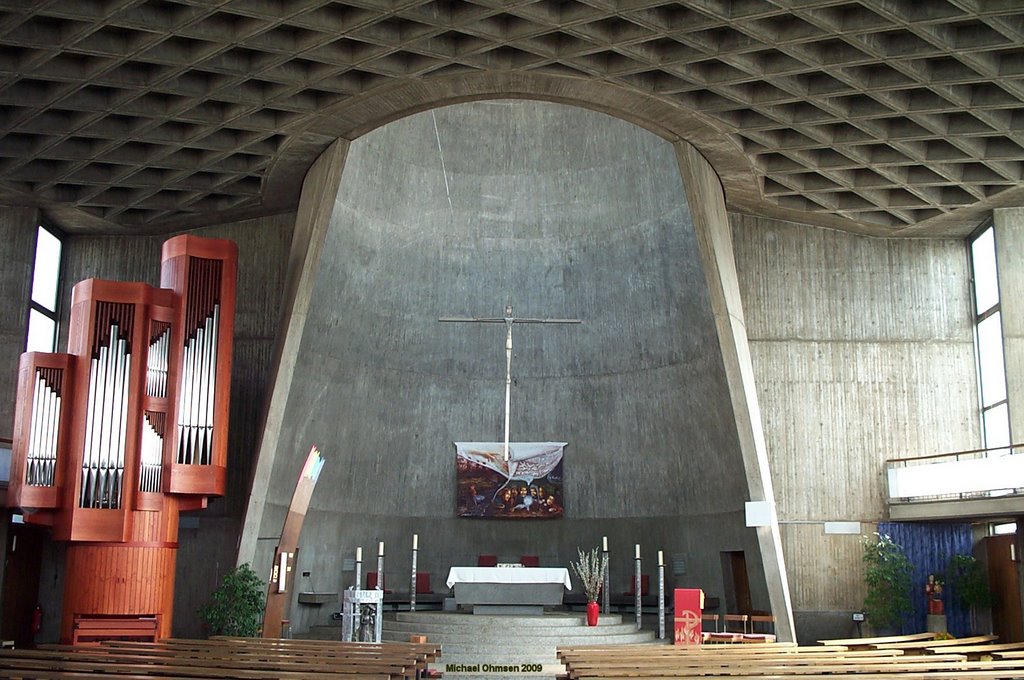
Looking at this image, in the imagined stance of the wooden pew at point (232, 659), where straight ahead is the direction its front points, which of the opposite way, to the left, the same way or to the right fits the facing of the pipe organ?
the opposite way

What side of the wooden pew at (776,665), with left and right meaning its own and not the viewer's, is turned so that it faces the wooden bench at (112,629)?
left

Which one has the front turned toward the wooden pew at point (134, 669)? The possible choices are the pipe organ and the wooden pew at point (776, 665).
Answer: the pipe organ

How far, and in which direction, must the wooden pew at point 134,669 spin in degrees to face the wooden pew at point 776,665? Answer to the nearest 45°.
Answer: approximately 90° to its right

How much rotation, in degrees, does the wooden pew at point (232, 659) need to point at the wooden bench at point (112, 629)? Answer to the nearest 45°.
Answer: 0° — it already faces it

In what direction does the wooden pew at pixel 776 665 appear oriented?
away from the camera

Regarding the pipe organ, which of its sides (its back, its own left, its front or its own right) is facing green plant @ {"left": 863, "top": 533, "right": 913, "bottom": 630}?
left

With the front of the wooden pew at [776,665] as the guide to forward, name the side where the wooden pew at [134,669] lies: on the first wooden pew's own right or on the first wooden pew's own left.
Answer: on the first wooden pew's own left

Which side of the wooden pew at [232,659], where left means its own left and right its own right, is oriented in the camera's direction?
back

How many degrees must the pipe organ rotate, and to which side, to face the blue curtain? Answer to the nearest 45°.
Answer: approximately 90° to its left

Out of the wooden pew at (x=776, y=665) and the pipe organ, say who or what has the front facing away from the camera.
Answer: the wooden pew

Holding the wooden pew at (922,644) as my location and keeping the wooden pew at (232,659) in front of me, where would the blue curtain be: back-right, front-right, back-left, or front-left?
back-right

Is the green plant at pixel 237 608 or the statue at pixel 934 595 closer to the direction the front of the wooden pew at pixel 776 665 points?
the statue

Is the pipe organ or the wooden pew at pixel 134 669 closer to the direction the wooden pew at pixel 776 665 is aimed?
the pipe organ

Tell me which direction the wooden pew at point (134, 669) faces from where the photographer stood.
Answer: facing away from the viewer

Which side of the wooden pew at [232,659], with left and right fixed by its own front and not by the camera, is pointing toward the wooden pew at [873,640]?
right
